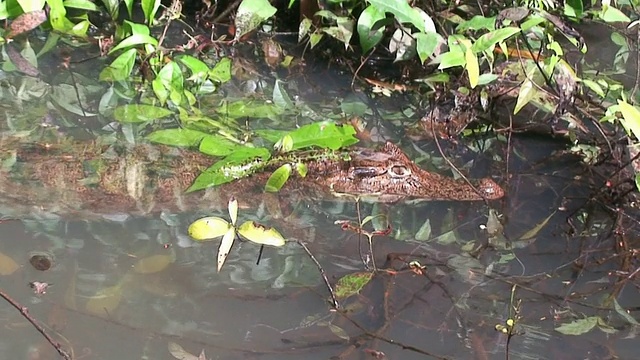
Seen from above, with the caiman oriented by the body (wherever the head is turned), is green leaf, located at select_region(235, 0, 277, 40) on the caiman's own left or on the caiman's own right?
on the caiman's own left

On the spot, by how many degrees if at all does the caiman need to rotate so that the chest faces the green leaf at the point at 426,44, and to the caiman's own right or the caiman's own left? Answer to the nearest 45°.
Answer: approximately 45° to the caiman's own left

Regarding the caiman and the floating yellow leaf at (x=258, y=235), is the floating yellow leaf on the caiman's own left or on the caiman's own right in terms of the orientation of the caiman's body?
on the caiman's own right

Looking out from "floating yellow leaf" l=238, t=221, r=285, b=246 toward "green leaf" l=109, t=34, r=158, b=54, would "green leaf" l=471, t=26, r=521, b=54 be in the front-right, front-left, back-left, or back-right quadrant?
front-right

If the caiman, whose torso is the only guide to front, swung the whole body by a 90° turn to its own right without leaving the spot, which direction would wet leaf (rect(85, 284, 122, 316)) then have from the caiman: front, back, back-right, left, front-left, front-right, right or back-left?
front

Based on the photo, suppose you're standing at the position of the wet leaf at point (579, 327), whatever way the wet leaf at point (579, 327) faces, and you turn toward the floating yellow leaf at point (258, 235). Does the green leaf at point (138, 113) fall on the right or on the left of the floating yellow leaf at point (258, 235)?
right

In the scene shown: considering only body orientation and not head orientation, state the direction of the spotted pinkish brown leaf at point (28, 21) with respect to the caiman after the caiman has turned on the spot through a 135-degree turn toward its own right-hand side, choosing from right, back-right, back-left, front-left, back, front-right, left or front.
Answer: right

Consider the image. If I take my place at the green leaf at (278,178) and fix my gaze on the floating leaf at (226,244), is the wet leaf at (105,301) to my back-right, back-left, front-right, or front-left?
front-right

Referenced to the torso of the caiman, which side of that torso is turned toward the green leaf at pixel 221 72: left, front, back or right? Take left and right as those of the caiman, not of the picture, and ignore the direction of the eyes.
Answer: left

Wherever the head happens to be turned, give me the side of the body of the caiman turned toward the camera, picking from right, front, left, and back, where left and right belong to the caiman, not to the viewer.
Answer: right
